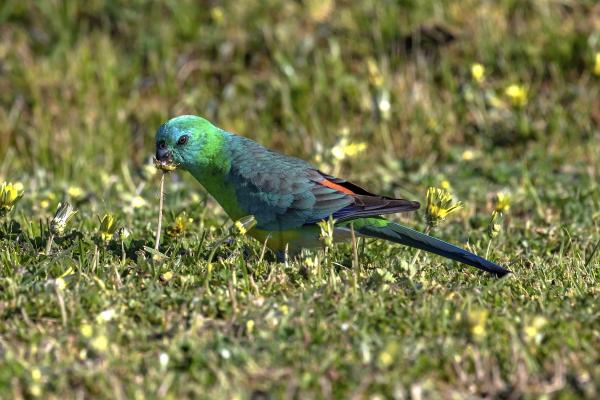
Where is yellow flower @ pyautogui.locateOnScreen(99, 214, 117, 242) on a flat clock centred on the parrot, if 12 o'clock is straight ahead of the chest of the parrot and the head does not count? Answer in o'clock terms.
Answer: The yellow flower is roughly at 11 o'clock from the parrot.

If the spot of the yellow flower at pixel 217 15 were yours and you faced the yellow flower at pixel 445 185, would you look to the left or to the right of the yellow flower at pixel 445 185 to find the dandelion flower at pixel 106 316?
right

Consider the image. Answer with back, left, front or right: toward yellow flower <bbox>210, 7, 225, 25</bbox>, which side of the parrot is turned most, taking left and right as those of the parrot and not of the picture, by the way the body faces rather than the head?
right

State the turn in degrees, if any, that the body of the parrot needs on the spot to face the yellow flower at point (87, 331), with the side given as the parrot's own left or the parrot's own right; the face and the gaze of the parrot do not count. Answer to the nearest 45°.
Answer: approximately 45° to the parrot's own left

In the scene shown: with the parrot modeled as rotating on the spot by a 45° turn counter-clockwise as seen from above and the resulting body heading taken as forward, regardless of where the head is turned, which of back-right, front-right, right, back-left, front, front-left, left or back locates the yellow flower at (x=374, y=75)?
back-right

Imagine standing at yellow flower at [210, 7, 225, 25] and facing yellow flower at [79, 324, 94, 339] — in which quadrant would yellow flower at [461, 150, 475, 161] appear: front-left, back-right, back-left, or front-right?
front-left

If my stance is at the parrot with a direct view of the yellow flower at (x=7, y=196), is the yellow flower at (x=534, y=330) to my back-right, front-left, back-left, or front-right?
back-left

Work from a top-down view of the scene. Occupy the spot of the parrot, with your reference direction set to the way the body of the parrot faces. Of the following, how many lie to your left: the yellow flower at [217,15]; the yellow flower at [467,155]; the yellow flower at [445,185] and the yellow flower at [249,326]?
1

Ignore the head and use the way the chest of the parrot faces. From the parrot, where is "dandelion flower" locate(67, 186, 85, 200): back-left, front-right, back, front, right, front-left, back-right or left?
front-right

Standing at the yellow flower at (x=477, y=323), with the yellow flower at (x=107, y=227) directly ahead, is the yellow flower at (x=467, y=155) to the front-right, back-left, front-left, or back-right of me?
front-right

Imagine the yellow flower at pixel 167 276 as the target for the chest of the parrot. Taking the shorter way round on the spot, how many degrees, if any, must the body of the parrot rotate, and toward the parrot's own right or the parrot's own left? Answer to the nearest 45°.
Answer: approximately 45° to the parrot's own left

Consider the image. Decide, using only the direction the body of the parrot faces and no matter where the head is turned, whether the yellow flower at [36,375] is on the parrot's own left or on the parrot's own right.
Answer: on the parrot's own left

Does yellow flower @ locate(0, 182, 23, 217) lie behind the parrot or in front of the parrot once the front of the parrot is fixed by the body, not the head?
in front

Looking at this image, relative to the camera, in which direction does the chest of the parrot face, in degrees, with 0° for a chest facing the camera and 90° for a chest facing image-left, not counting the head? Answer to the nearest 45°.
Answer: approximately 90°
